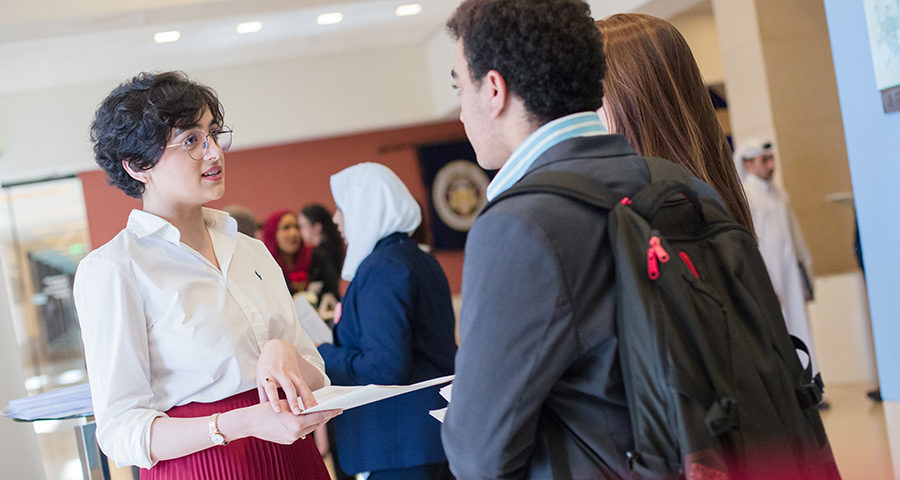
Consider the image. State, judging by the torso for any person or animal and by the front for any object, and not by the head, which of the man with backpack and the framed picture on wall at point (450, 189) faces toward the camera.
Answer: the framed picture on wall

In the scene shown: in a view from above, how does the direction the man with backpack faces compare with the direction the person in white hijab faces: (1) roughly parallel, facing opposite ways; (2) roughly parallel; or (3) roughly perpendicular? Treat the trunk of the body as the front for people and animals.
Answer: roughly parallel

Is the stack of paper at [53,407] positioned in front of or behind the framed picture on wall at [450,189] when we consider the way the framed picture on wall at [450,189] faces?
in front

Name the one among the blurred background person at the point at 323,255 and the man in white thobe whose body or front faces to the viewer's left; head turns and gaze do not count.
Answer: the blurred background person

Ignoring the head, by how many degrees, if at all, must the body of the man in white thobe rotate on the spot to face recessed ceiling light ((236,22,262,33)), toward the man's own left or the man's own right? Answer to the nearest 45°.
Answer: approximately 135° to the man's own right

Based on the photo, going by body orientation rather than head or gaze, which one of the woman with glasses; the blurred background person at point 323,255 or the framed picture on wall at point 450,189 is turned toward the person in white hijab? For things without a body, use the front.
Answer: the framed picture on wall

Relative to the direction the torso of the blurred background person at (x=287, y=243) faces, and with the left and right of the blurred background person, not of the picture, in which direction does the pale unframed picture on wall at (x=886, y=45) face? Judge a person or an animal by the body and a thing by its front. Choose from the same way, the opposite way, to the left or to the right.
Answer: to the right

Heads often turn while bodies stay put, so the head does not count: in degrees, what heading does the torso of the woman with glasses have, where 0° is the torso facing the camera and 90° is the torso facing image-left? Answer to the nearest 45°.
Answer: approximately 315°

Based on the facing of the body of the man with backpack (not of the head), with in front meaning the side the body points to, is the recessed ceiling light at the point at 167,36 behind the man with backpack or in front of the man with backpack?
in front

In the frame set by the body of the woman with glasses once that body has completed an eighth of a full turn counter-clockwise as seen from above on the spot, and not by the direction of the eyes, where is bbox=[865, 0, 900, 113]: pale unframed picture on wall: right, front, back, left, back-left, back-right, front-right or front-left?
front

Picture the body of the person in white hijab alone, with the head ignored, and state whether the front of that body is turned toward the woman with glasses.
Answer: no

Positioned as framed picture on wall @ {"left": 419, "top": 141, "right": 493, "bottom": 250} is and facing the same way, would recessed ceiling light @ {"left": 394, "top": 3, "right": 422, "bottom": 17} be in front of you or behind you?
in front
